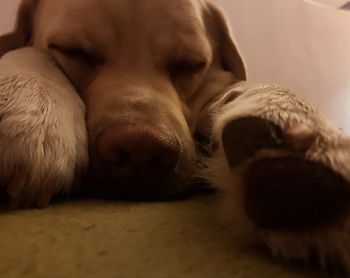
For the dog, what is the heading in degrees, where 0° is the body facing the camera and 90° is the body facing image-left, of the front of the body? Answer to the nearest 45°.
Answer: approximately 0°
